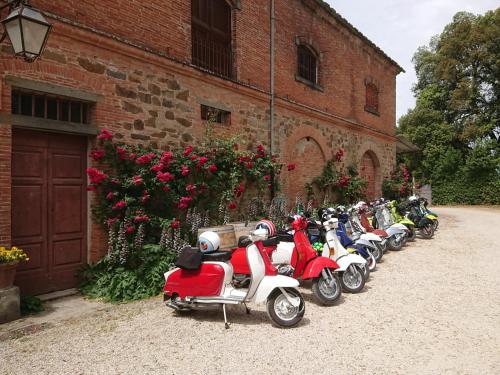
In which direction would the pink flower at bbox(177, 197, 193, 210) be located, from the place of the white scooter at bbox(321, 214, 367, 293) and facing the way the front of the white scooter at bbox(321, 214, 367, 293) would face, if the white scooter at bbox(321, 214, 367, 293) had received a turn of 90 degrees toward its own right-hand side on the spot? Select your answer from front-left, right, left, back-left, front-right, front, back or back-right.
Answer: front-right

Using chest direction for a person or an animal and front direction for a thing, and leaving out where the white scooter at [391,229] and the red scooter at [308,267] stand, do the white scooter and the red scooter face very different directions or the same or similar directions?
same or similar directions

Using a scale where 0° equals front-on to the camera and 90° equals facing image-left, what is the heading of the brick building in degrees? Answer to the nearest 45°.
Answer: approximately 315°

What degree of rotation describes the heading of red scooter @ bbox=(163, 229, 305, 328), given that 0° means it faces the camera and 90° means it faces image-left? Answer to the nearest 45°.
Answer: approximately 270°

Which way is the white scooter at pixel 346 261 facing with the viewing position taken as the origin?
facing the viewer and to the right of the viewer

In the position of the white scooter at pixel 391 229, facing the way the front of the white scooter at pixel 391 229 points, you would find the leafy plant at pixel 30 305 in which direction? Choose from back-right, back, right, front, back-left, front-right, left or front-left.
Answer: right

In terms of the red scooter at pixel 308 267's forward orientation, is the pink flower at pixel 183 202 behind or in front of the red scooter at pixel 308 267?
behind

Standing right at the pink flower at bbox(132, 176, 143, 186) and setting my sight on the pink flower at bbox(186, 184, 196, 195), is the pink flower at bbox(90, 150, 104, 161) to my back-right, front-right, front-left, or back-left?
back-left

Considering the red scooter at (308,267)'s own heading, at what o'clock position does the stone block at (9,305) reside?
The stone block is roughly at 4 o'clock from the red scooter.

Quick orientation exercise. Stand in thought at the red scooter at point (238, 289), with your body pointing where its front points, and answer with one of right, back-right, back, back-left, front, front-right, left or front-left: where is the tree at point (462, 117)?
front-left
